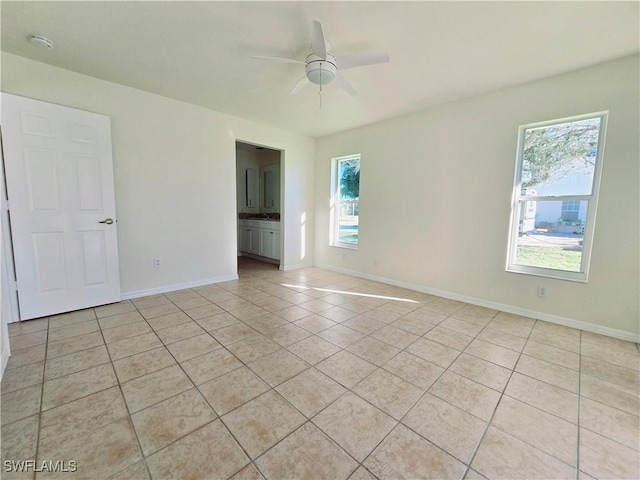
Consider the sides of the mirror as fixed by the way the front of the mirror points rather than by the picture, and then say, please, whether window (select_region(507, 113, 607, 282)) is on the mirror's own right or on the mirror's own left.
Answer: on the mirror's own left

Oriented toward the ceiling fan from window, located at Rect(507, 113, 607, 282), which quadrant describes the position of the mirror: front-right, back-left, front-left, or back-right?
front-right

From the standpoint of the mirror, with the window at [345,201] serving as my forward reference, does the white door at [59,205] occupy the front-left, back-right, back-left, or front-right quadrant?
front-right

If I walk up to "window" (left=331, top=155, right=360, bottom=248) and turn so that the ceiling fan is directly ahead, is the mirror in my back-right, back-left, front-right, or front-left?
back-right

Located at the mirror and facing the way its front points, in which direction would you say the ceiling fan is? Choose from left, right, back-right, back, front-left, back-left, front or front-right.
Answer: front-left

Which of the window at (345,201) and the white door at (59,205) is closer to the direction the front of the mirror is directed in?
the white door

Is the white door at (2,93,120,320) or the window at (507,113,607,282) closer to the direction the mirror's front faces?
the white door

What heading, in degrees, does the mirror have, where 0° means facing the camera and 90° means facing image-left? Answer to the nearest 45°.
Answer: approximately 45°

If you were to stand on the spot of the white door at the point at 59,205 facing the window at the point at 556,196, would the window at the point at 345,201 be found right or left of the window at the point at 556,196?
left

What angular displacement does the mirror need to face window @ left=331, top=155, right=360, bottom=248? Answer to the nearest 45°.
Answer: approximately 90° to its left

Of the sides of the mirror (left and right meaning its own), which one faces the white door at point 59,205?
front

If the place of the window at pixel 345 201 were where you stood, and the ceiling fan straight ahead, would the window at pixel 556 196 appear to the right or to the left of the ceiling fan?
left

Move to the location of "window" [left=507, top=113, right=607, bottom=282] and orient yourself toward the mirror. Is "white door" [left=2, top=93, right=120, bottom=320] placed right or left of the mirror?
left
